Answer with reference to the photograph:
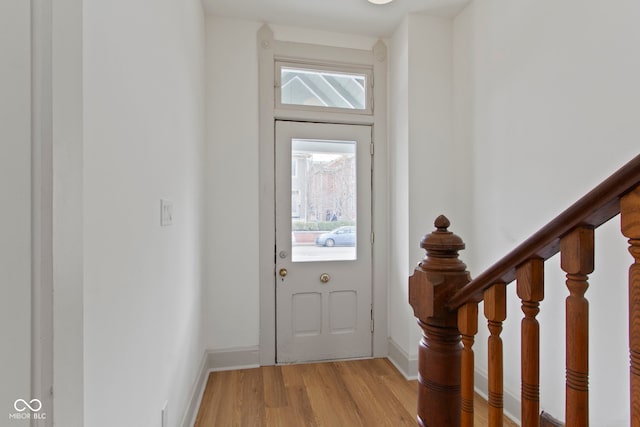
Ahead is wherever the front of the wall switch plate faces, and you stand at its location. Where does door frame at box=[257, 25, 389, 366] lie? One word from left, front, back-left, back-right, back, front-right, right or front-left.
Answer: left

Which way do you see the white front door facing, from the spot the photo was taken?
facing the viewer

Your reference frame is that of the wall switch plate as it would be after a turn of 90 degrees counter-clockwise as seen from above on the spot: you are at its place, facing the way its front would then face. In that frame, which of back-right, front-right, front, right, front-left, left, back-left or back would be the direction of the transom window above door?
front

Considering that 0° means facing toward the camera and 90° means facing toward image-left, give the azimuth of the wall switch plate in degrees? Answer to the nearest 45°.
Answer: approximately 315°

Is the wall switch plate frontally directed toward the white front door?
no

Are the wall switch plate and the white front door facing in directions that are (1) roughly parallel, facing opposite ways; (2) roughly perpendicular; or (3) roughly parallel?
roughly perpendicular

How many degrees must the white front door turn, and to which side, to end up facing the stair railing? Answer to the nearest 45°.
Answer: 0° — it already faces it

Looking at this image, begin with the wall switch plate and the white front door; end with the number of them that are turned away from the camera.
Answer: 0

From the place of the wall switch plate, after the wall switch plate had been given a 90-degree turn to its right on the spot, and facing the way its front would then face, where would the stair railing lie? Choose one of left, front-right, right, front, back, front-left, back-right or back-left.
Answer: left
